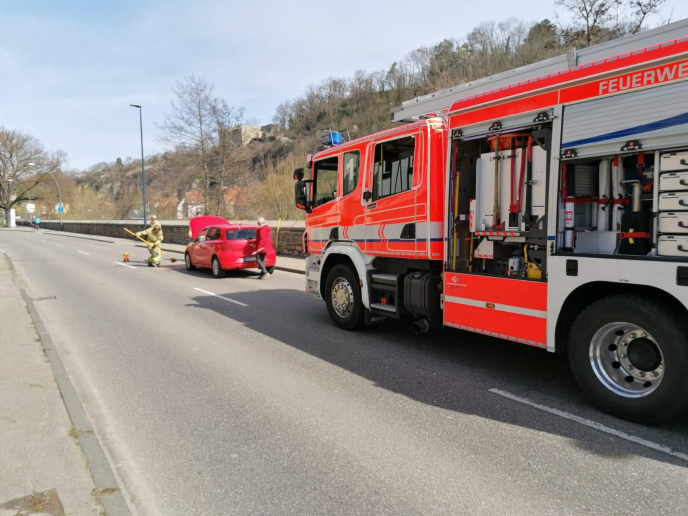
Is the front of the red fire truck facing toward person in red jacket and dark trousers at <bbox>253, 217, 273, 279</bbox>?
yes

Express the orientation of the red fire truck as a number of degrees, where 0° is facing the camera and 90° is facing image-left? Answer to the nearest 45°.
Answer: approximately 135°

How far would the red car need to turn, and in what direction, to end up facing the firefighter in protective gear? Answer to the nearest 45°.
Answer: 0° — it already faces them

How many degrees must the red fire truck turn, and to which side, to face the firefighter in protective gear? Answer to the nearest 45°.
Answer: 0° — it already faces them

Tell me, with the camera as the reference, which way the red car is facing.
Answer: facing away from the viewer and to the left of the viewer

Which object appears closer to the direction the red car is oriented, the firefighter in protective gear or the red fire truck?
the firefighter in protective gear

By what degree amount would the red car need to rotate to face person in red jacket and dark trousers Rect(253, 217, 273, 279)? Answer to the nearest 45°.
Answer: approximately 180°

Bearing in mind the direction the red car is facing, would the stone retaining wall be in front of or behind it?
in front

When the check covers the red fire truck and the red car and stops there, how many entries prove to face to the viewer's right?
0
